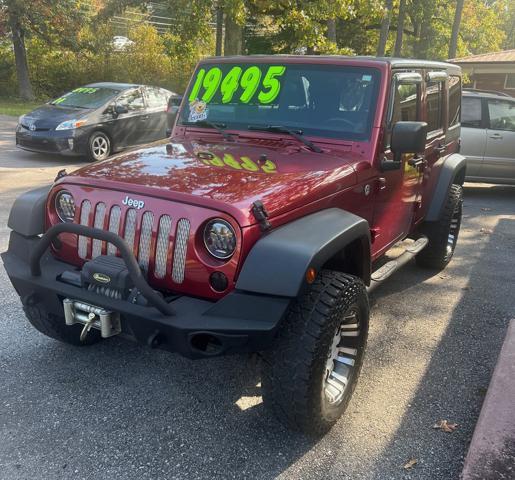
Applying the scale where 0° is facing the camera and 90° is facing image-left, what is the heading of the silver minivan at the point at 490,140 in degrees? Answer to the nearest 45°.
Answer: approximately 270°

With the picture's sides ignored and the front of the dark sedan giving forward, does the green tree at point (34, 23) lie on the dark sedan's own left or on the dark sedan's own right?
on the dark sedan's own right

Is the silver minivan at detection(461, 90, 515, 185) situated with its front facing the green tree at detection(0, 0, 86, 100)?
no

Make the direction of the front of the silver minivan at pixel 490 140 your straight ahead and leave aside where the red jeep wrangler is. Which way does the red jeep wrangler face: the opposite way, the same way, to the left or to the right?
to the right

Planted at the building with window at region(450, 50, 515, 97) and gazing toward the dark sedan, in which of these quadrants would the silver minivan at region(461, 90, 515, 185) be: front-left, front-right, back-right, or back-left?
front-left

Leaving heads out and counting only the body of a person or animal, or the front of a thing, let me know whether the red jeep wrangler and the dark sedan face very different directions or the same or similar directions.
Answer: same or similar directions

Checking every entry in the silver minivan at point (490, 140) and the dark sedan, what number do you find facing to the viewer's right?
1

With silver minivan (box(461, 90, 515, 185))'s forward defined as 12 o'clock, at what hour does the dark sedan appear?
The dark sedan is roughly at 6 o'clock from the silver minivan.

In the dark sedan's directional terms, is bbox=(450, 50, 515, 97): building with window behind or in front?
behind

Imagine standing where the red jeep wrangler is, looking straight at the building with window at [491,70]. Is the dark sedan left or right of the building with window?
left

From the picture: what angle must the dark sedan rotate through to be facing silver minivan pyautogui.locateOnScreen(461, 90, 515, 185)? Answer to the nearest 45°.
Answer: approximately 90° to its left

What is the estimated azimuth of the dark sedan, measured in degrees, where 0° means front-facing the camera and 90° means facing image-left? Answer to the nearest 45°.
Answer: approximately 45°

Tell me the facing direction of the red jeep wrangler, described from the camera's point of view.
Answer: facing the viewer and to the left of the viewer

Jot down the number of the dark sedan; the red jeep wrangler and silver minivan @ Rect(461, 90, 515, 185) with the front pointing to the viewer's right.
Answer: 1

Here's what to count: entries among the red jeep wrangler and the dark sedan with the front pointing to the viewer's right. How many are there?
0

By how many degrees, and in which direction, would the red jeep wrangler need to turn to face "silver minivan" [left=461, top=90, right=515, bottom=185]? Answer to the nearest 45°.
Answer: approximately 180°

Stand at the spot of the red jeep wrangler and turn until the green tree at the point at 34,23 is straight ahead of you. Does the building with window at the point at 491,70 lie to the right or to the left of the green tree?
right

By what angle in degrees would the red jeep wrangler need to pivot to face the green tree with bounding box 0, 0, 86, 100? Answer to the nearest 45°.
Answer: approximately 135° to its right
